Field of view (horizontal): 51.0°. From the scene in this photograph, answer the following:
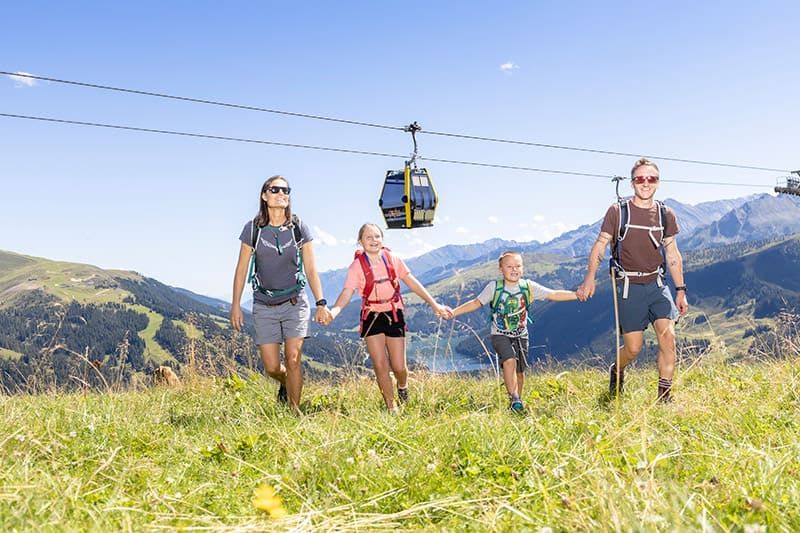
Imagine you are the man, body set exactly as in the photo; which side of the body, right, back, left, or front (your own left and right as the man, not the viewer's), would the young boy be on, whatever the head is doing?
right

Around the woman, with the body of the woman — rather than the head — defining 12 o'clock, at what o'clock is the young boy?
The young boy is roughly at 9 o'clock from the woman.

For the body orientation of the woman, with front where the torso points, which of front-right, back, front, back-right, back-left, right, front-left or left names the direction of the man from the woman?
left

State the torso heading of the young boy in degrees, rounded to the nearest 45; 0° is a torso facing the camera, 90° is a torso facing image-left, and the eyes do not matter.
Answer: approximately 0°

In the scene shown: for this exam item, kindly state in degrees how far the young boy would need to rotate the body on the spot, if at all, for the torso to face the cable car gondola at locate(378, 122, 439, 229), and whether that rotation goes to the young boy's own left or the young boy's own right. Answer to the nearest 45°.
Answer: approximately 180°

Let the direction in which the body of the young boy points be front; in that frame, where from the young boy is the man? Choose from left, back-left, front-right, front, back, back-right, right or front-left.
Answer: left
